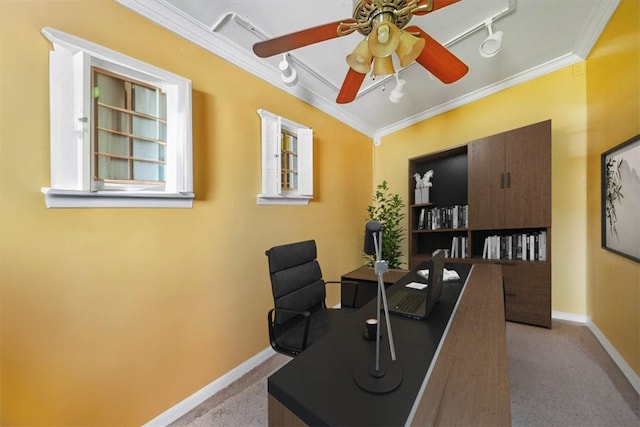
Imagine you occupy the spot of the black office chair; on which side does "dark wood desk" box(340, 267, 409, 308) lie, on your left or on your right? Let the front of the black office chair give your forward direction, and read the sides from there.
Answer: on your left

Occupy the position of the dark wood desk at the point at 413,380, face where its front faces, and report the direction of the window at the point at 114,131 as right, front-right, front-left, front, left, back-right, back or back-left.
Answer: front

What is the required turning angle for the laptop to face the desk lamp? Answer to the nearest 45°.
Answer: approximately 90° to its left

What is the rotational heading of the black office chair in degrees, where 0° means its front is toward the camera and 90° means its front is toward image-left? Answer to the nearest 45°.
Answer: approximately 315°

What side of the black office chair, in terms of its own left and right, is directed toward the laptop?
front

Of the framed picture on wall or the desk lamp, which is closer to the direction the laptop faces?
the desk lamp

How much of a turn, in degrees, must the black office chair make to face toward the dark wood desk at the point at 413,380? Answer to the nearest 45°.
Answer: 0° — it already faces it

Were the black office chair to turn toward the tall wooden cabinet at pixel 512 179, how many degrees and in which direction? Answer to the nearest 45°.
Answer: approximately 45° to its left

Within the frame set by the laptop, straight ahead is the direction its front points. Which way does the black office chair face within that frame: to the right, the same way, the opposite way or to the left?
the opposite way

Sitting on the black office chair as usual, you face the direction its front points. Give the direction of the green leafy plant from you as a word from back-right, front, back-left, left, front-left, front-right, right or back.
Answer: left

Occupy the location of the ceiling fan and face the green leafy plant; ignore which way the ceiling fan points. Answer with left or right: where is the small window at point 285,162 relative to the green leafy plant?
left

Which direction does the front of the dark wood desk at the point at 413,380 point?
to the viewer's left

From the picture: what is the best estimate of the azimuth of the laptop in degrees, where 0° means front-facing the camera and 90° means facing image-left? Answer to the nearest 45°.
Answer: approximately 90°

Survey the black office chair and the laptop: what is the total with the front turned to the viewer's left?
1
